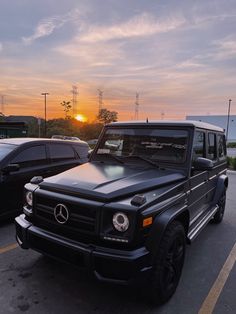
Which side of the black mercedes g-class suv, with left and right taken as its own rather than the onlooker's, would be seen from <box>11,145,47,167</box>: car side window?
right

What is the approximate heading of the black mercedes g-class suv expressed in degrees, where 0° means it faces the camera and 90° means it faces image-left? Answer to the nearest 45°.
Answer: approximately 45°
